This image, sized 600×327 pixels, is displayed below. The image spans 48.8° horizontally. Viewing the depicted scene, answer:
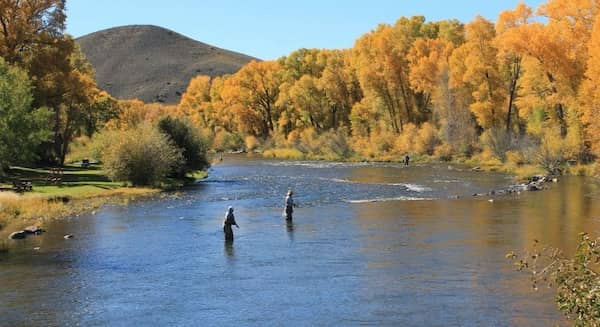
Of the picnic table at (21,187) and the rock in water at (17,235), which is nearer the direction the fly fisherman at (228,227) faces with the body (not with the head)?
the picnic table

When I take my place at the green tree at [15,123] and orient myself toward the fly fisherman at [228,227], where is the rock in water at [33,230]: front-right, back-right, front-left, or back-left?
front-right

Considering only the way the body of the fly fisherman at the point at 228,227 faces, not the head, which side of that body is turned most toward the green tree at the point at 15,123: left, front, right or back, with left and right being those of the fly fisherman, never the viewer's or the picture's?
left

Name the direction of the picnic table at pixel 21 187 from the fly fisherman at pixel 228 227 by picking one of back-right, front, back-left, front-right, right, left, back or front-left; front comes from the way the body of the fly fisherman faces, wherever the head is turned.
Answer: left

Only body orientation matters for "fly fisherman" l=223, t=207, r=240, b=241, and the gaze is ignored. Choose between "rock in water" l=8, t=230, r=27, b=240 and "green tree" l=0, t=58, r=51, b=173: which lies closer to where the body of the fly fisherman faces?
the green tree

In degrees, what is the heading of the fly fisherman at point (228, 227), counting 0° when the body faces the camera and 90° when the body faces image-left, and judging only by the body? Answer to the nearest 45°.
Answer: approximately 225°

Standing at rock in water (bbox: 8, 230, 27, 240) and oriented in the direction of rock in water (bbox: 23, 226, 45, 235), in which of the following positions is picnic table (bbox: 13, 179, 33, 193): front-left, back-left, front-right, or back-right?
front-left

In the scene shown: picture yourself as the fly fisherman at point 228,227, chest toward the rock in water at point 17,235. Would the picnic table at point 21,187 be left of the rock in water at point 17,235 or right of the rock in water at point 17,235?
right

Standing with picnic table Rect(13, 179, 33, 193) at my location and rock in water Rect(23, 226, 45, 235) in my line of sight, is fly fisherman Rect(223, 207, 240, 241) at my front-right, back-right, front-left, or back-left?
front-left

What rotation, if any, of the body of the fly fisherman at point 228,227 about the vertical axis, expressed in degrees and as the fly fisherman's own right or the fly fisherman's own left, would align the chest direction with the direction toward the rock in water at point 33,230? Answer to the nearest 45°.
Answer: approximately 135° to the fly fisherman's own left

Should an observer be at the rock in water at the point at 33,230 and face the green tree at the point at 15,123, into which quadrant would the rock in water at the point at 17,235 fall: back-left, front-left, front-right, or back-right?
back-left
